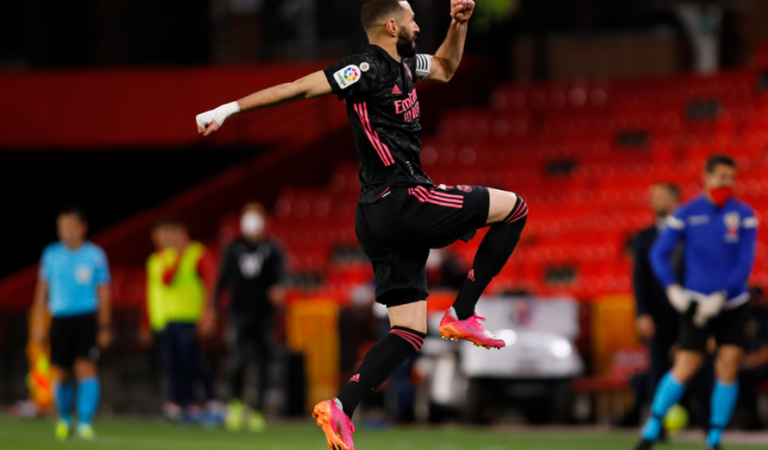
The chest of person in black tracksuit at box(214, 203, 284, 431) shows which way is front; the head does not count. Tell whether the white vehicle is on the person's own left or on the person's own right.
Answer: on the person's own left

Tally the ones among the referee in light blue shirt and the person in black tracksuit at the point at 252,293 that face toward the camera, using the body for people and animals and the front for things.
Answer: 2

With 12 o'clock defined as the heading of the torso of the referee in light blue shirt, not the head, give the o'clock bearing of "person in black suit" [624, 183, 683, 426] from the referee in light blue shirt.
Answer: The person in black suit is roughly at 10 o'clock from the referee in light blue shirt.

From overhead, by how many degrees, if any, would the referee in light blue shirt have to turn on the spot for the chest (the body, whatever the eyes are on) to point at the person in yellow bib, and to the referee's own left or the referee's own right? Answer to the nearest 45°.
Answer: approximately 135° to the referee's own left

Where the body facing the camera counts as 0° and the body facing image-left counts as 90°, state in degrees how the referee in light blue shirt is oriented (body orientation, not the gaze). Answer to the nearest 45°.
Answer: approximately 0°

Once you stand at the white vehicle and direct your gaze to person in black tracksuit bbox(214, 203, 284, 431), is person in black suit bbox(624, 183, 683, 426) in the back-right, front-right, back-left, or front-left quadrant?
back-left

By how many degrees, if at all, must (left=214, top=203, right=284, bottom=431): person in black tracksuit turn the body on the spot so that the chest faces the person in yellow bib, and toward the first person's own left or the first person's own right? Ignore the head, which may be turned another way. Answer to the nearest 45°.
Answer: approximately 135° to the first person's own right
